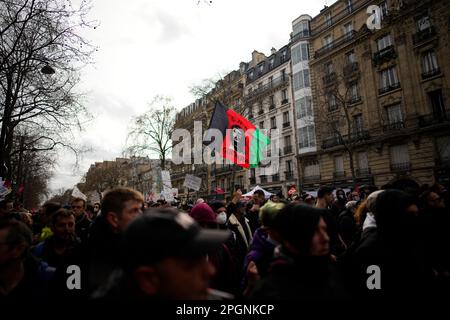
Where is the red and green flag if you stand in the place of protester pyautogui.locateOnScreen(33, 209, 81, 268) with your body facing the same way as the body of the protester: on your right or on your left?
on your left

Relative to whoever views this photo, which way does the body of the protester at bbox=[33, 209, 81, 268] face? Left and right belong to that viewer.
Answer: facing the viewer and to the right of the viewer
